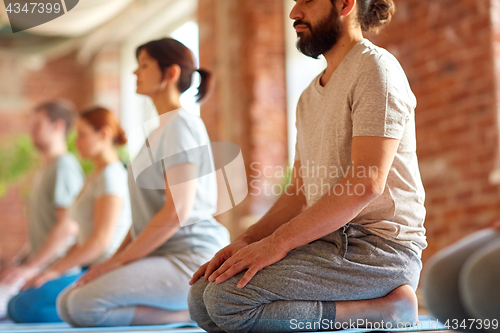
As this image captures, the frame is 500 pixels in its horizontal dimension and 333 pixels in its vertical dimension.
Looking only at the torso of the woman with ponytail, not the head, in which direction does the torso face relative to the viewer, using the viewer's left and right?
facing to the left of the viewer

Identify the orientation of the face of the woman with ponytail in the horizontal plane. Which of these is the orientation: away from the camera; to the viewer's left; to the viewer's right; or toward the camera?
to the viewer's left

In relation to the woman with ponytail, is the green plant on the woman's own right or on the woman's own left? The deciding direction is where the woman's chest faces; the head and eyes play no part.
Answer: on the woman's own right
